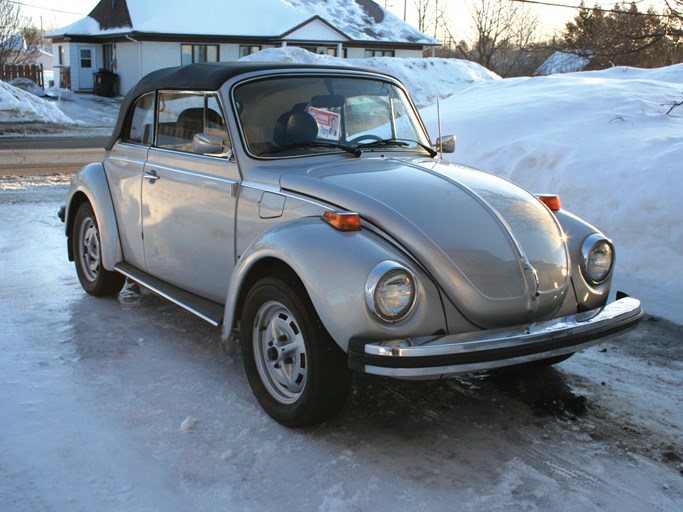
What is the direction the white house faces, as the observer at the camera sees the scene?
facing the viewer and to the right of the viewer

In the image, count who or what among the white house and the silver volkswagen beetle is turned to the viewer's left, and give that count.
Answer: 0

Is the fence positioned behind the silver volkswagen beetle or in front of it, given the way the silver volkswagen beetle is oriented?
behind

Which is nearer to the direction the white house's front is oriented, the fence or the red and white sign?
the red and white sign

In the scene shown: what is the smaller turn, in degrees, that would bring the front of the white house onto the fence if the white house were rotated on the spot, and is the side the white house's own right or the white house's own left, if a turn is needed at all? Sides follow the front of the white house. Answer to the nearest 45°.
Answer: approximately 135° to the white house's own right

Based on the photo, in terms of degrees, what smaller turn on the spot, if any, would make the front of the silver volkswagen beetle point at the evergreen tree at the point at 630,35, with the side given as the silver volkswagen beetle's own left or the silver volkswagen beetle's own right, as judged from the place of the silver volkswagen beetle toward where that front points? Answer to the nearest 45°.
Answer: approximately 90° to the silver volkswagen beetle's own left

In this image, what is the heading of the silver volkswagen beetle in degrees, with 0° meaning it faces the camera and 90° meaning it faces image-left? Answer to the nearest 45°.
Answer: approximately 315°
